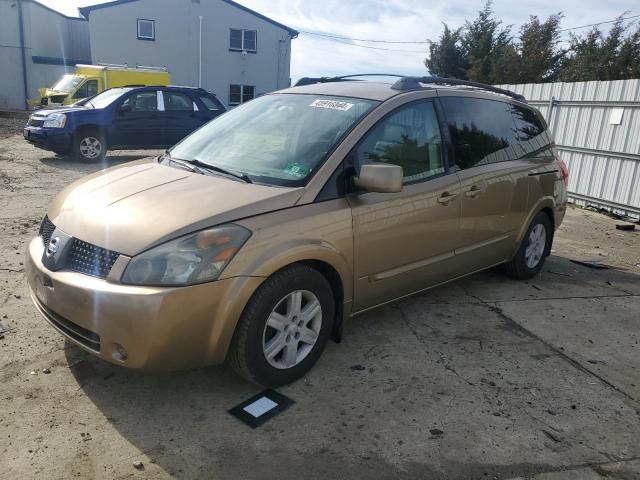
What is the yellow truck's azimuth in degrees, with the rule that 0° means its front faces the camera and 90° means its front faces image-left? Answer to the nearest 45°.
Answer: approximately 45°

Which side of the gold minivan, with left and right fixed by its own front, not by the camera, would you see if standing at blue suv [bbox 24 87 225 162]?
right

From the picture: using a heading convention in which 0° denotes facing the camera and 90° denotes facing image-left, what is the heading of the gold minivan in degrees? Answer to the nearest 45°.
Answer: approximately 45°

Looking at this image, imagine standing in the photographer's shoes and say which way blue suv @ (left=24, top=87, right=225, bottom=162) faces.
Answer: facing the viewer and to the left of the viewer

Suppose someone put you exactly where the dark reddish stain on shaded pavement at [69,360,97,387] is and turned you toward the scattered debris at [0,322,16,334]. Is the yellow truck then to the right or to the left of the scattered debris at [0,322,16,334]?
right

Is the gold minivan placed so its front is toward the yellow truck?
no

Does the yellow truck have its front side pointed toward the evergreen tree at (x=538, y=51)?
no

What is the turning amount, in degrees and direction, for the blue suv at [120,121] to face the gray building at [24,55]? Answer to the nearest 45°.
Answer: approximately 135° to its right

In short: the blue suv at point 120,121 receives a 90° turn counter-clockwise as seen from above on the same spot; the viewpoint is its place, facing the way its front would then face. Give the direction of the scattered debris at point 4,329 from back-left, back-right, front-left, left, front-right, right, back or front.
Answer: front-right

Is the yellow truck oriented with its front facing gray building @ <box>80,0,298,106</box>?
no

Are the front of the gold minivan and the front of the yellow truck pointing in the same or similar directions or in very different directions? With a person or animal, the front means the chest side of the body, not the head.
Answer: same or similar directions

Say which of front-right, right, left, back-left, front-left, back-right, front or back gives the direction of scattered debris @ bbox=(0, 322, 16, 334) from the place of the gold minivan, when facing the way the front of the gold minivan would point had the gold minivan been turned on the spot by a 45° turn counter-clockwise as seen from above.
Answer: right

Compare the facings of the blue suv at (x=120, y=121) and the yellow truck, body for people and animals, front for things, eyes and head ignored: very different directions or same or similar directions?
same or similar directions

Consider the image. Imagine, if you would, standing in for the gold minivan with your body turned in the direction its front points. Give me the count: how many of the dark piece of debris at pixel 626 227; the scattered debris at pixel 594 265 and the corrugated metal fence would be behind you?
3

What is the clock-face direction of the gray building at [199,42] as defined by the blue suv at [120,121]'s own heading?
The gray building is roughly at 5 o'clock from the blue suv.

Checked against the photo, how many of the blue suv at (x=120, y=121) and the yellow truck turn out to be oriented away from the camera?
0

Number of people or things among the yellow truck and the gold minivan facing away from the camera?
0
